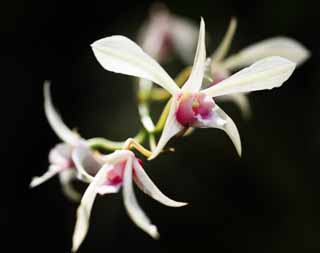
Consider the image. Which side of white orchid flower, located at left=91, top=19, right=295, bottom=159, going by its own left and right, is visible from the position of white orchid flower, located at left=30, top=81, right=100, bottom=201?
right

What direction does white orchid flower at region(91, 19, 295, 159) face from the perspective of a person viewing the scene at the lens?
facing the viewer

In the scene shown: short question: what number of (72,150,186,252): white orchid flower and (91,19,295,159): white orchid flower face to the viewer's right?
0

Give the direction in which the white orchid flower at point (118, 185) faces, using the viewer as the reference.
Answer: facing the viewer and to the left of the viewer
